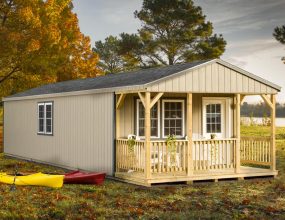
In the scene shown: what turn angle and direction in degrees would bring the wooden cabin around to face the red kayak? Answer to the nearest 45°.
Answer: approximately 90° to its right

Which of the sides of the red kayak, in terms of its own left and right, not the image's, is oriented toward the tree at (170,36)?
left

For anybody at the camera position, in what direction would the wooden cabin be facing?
facing the viewer and to the right of the viewer

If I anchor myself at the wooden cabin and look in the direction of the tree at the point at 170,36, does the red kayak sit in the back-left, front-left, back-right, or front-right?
back-left

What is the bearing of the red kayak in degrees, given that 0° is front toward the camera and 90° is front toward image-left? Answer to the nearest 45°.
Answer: approximately 270°

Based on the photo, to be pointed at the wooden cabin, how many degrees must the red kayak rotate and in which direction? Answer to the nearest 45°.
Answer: approximately 45° to its left

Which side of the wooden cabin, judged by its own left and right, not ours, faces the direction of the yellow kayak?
right

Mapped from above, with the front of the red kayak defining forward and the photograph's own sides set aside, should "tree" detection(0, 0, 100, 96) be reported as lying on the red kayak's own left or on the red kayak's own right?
on the red kayak's own left

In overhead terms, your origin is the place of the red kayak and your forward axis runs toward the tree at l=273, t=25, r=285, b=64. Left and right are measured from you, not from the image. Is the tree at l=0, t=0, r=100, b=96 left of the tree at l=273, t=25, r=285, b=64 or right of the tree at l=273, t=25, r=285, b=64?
left

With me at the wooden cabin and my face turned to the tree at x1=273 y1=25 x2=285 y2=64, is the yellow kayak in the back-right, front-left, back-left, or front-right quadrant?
back-left

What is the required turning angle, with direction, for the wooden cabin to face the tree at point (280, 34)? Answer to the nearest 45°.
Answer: approximately 90° to its left

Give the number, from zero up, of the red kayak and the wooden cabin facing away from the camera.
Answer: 0
